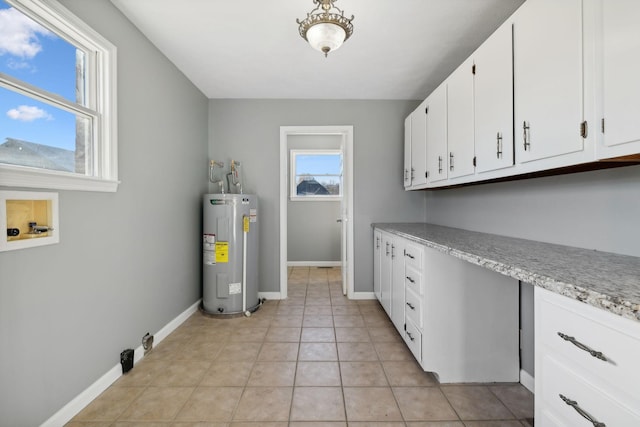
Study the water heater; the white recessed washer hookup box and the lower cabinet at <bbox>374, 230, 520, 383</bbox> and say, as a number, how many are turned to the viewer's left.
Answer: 1

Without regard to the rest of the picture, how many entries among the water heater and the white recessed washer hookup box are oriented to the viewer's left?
0

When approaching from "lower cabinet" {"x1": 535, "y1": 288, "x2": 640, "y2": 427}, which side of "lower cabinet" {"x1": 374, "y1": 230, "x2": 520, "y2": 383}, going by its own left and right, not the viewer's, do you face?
left

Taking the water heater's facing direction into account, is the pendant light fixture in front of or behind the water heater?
in front

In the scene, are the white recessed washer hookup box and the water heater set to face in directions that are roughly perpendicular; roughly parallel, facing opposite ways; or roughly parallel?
roughly perpendicular

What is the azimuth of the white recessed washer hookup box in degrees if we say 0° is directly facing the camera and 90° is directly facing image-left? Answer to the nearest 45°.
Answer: approximately 315°

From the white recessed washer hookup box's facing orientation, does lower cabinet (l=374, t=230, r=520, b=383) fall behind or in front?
in front

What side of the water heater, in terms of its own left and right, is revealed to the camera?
front

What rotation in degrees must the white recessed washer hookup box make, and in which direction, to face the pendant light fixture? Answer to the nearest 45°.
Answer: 0° — it already faces it

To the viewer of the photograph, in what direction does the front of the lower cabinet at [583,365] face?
facing the viewer and to the left of the viewer

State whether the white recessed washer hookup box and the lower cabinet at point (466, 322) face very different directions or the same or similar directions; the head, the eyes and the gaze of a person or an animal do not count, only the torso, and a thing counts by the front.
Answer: very different directions

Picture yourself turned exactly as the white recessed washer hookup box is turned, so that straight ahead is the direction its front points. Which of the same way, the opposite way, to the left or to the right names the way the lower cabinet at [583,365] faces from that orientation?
the opposite way

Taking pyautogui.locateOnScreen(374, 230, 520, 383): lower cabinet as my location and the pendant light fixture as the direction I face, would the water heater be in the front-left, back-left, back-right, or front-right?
front-right

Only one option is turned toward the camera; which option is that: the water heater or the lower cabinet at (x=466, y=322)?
the water heater

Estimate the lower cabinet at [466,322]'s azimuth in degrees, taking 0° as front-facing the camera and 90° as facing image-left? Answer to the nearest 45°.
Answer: approximately 90°
